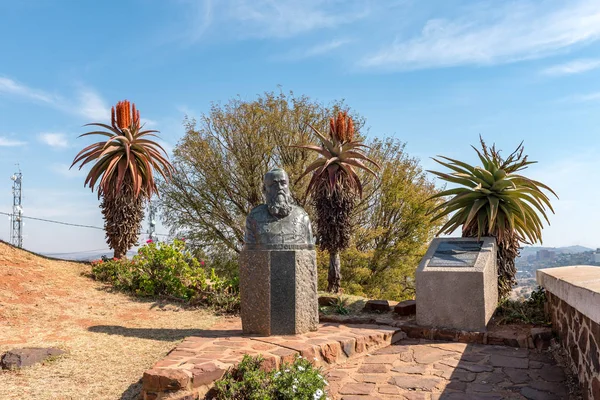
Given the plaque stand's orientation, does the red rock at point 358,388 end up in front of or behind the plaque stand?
in front

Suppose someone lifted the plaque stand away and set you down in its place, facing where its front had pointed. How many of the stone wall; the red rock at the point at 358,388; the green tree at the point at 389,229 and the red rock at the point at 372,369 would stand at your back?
1

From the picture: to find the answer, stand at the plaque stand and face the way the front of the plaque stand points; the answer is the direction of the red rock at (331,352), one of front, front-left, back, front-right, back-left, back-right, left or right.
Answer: front-right

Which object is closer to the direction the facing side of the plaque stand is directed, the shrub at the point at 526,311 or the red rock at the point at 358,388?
the red rock

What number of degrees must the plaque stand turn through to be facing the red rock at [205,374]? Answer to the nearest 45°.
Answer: approximately 45° to its right

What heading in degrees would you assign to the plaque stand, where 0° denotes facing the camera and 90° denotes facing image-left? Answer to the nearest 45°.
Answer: approximately 0°

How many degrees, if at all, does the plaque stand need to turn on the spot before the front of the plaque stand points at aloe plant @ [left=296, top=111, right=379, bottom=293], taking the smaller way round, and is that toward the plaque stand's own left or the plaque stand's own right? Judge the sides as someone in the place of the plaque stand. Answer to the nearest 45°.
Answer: approximately 135° to the plaque stand's own right

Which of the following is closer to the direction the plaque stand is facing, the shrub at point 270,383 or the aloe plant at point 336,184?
the shrub

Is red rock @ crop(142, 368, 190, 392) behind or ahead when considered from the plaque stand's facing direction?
ahead

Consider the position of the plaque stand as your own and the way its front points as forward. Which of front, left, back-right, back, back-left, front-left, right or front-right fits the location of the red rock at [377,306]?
back-right
